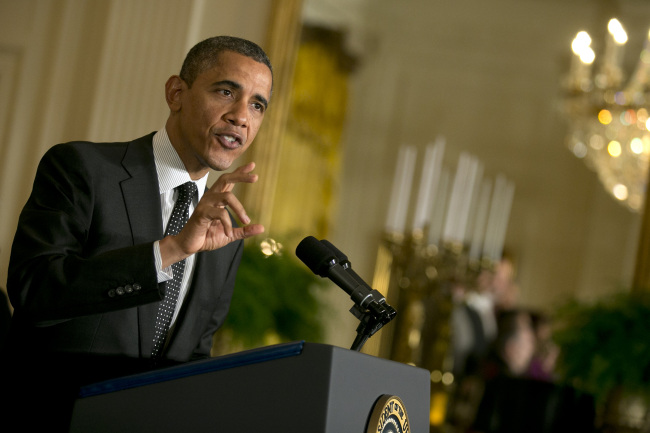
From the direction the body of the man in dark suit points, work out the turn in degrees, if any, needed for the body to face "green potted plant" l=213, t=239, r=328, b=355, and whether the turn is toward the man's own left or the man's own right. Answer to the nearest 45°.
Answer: approximately 135° to the man's own left

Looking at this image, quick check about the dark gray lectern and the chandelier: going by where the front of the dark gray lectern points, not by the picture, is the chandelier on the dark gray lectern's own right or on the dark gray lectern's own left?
on the dark gray lectern's own left

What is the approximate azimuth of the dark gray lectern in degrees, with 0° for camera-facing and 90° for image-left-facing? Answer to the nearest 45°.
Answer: approximately 315°

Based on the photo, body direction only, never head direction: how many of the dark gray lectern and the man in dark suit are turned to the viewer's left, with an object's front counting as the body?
0

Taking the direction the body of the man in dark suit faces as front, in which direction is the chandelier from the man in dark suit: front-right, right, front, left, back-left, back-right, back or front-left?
left

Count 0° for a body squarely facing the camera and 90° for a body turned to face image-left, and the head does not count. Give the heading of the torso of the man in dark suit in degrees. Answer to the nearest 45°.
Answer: approximately 315°

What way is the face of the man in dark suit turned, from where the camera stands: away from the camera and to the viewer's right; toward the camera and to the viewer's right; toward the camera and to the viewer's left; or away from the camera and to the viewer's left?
toward the camera and to the viewer's right

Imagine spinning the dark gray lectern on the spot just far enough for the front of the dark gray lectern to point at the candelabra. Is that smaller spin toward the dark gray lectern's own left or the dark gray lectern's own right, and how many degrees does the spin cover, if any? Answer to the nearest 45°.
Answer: approximately 135° to the dark gray lectern's own left

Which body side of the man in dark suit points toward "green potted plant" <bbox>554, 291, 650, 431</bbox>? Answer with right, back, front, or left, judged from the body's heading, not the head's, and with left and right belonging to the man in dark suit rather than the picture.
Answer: left
